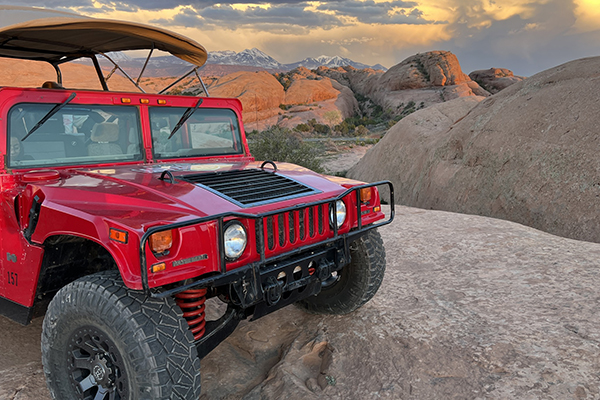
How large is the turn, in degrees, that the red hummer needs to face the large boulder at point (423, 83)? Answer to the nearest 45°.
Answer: approximately 90° to its left

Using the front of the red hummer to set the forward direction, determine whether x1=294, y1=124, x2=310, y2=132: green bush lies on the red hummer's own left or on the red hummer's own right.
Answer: on the red hummer's own left

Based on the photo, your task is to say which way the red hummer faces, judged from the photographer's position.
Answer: facing the viewer and to the right of the viewer

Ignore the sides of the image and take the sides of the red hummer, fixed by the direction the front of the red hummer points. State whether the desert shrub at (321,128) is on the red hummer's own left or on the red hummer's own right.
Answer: on the red hummer's own left

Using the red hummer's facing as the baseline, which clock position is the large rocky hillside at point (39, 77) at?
The large rocky hillside is roughly at 7 o'clock from the red hummer.

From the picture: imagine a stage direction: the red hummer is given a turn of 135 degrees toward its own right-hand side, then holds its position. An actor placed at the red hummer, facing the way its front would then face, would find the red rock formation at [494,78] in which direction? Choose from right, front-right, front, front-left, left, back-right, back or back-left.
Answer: back-right
